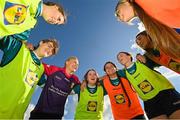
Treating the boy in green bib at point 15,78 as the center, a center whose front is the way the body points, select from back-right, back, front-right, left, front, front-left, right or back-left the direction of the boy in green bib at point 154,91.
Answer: front-left

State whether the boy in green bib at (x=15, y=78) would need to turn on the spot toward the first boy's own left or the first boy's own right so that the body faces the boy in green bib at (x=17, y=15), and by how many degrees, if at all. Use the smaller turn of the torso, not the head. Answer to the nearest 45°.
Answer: approximately 45° to the first boy's own right

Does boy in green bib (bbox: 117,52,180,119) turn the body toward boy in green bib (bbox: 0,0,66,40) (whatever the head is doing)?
yes

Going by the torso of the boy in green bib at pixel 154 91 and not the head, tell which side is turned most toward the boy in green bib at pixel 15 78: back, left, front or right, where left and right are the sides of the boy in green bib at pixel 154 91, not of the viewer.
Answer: front

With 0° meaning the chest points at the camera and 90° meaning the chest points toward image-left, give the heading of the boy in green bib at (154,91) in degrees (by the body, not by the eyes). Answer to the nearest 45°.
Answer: approximately 45°

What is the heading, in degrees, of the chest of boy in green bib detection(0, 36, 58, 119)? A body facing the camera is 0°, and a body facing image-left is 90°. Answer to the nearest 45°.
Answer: approximately 315°
